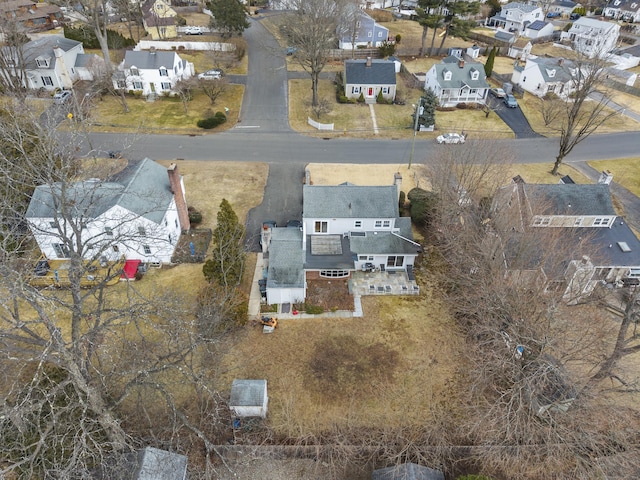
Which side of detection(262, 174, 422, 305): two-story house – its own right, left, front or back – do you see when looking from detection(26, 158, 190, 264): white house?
left

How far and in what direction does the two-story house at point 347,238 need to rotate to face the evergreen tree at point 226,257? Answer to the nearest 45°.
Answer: approximately 135° to its left

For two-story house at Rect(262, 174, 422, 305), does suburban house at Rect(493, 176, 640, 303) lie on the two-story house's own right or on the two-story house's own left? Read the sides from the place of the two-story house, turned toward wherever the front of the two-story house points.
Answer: on the two-story house's own right

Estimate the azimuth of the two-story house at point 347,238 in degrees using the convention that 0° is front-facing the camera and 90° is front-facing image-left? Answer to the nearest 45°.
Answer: approximately 180°

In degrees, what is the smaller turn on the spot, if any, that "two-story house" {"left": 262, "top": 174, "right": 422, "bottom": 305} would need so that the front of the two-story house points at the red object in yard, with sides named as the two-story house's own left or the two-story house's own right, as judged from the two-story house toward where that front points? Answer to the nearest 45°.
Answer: approximately 90° to the two-story house's own left

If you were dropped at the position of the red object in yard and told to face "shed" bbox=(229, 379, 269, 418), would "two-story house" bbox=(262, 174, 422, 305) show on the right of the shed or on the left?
left

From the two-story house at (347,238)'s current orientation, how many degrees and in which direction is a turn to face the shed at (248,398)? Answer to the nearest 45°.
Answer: approximately 180°

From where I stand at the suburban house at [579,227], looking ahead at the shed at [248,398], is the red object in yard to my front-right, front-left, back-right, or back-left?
front-right

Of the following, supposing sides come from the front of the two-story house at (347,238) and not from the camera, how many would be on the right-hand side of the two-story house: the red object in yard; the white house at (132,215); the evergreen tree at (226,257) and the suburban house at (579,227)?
1

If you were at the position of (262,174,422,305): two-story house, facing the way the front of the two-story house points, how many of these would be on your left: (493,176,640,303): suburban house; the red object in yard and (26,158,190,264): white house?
2
